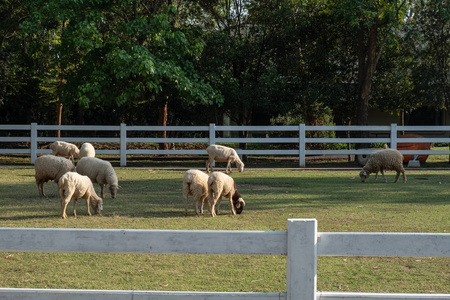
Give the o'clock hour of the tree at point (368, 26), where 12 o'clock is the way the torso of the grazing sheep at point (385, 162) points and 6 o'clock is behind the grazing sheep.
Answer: The tree is roughly at 3 o'clock from the grazing sheep.

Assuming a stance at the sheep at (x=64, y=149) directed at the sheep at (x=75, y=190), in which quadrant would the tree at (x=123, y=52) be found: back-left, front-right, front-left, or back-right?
back-left

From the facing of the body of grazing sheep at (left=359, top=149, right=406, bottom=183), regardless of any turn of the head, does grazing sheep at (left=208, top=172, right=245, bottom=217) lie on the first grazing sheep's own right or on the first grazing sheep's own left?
on the first grazing sheep's own left

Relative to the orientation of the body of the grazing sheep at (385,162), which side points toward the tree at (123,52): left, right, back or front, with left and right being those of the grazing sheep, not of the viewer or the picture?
front

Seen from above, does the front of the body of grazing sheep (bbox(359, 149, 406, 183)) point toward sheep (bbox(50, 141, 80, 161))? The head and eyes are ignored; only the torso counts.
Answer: yes

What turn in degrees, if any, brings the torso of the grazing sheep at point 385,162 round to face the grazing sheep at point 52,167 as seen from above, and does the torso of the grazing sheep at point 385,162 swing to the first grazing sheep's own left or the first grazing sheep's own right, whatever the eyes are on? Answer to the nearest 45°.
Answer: approximately 45° to the first grazing sheep's own left

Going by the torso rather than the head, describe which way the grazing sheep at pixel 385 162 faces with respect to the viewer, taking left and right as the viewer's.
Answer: facing to the left of the viewer

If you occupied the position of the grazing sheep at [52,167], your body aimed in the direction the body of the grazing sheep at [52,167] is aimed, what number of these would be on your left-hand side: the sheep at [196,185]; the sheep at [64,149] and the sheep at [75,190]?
1
